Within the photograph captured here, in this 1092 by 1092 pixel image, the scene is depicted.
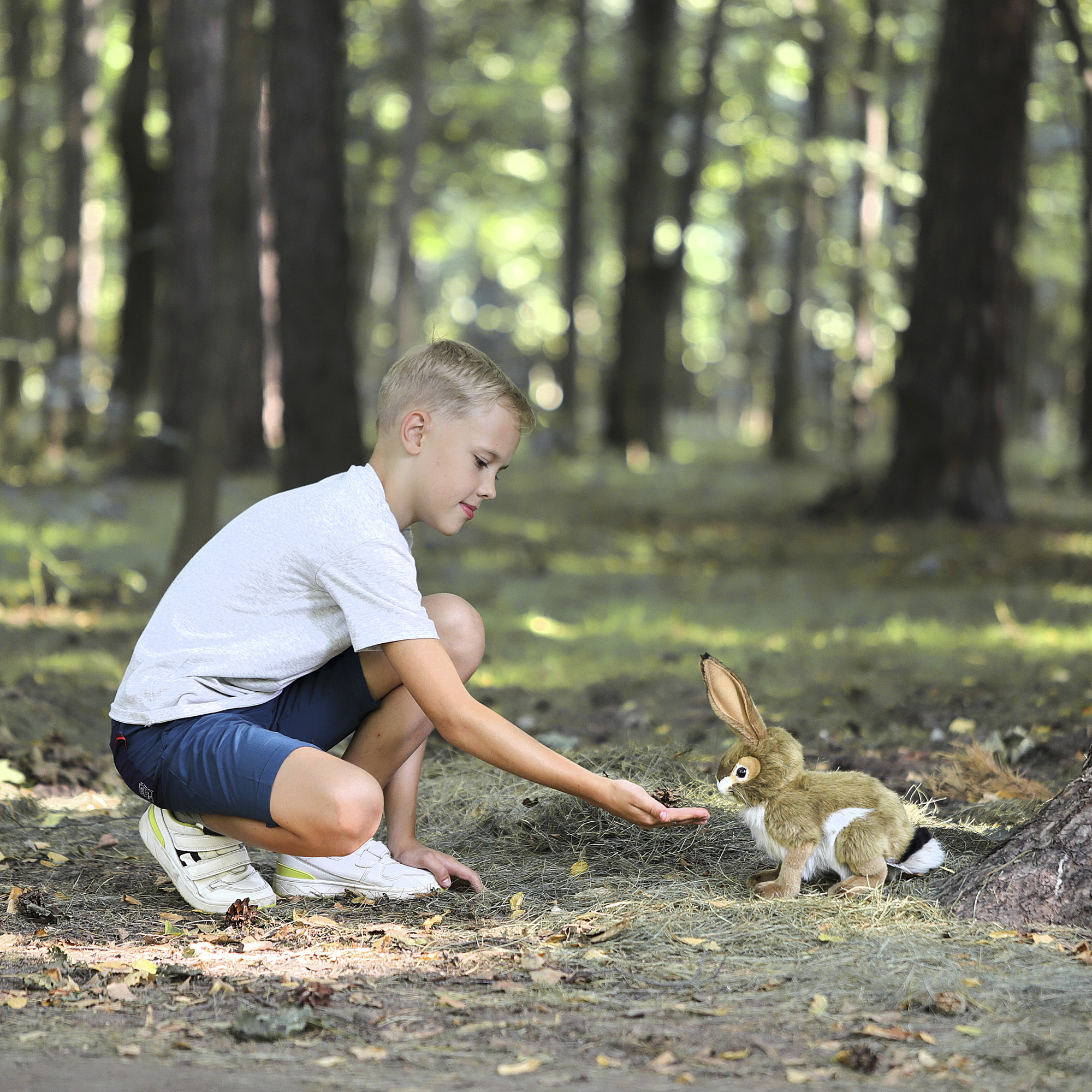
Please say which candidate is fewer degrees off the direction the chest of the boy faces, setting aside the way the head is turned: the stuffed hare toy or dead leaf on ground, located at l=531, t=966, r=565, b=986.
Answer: the stuffed hare toy

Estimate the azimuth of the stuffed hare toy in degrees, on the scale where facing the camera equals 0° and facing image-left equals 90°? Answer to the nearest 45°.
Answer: approximately 90°

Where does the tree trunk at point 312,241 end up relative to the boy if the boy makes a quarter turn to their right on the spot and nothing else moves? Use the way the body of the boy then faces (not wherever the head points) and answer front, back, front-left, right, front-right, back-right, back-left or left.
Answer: back

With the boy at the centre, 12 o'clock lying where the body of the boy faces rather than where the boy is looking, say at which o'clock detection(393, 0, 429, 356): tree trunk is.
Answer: The tree trunk is roughly at 9 o'clock from the boy.

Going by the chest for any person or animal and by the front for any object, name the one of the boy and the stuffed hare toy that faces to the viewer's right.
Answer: the boy

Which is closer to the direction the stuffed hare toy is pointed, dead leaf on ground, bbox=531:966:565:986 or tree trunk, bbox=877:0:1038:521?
the dead leaf on ground

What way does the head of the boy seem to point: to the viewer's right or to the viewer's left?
to the viewer's right

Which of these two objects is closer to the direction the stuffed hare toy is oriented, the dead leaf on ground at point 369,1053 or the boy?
the boy

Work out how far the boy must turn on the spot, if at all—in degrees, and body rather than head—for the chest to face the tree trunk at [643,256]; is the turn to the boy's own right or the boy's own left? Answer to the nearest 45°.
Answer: approximately 90° to the boy's own left

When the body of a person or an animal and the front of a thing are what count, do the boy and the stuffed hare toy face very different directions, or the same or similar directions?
very different directions

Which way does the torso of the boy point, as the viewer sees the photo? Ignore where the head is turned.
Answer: to the viewer's right

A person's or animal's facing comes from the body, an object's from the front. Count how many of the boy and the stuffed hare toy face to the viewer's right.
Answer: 1

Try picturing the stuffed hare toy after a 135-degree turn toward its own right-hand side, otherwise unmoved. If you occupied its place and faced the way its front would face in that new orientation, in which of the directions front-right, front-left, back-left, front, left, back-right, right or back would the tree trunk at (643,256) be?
front-left
